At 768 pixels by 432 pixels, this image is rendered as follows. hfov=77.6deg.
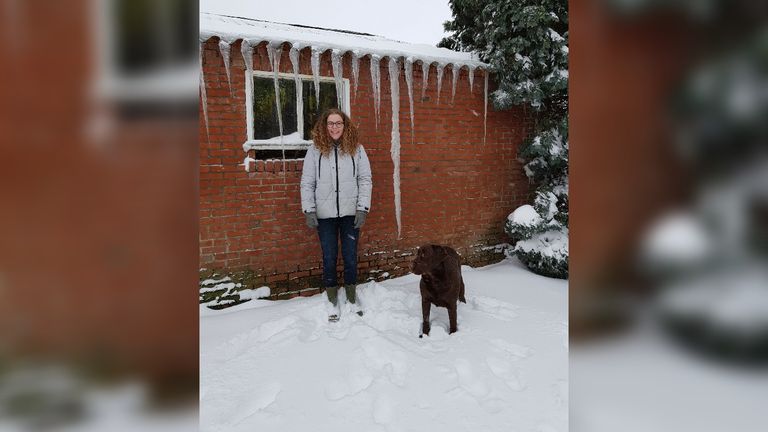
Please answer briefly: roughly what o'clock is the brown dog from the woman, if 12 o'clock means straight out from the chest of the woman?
The brown dog is roughly at 10 o'clock from the woman.

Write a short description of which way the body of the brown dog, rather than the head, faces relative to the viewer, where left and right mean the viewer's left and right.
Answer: facing the viewer and to the left of the viewer

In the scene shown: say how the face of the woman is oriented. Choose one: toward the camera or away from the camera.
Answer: toward the camera

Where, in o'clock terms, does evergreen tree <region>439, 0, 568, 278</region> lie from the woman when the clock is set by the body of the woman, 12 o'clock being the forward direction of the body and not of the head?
The evergreen tree is roughly at 8 o'clock from the woman.

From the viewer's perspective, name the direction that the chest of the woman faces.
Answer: toward the camera

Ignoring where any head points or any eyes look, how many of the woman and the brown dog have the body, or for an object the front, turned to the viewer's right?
0
